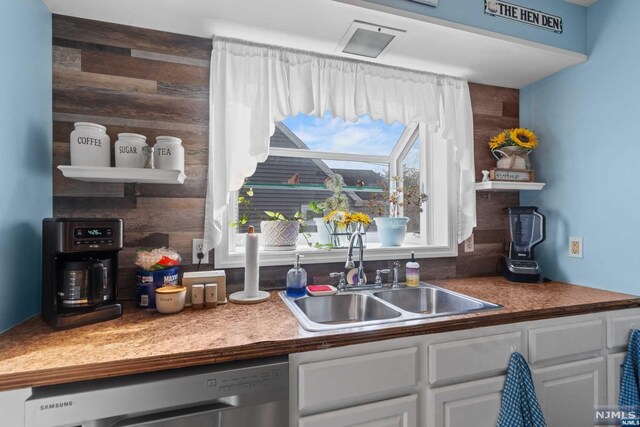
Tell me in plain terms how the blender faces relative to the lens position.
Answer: facing the viewer

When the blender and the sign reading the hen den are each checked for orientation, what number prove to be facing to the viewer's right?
0

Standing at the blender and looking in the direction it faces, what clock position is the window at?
The window is roughly at 2 o'clock from the blender.

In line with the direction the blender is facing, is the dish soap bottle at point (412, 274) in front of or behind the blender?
in front

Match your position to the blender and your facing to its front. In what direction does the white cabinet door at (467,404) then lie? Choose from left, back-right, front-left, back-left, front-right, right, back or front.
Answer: front

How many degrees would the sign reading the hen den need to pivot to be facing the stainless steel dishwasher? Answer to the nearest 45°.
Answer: approximately 90° to its right

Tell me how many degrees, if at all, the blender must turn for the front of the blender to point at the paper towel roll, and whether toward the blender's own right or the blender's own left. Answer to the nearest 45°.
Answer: approximately 45° to the blender's own right
